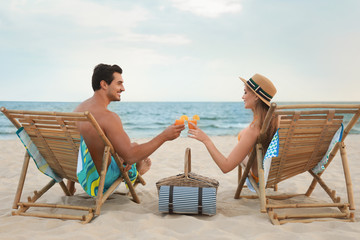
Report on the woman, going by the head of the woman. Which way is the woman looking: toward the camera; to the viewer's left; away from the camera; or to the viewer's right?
to the viewer's left

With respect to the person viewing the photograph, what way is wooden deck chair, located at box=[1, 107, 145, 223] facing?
facing away from the viewer and to the right of the viewer

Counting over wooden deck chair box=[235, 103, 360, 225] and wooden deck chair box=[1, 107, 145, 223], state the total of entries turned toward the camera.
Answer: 0
